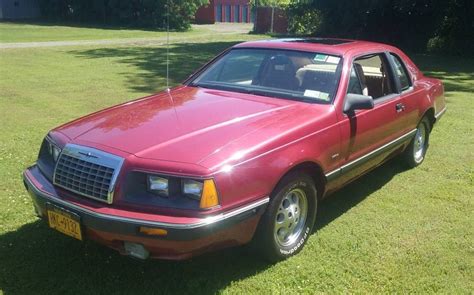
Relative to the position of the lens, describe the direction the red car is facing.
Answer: facing the viewer and to the left of the viewer
